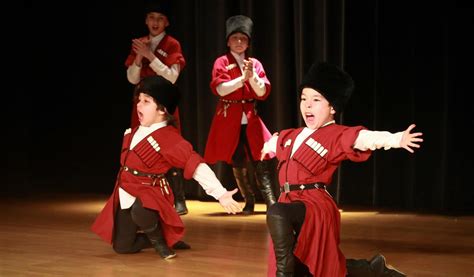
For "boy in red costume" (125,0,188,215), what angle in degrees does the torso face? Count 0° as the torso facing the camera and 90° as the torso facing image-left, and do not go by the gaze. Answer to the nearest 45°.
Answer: approximately 0°

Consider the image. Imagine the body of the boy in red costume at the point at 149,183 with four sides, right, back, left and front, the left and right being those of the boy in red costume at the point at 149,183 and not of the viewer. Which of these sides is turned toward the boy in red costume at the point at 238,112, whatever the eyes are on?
back

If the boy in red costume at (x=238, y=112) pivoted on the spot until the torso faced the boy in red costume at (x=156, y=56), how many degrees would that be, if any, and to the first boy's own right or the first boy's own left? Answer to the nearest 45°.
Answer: approximately 90° to the first boy's own right

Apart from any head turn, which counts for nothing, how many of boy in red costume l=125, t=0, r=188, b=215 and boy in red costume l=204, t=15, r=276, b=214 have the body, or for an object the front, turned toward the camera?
2

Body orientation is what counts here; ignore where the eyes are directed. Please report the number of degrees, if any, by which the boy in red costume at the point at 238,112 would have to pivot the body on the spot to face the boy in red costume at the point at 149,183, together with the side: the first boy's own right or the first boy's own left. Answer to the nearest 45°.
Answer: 0° — they already face them
